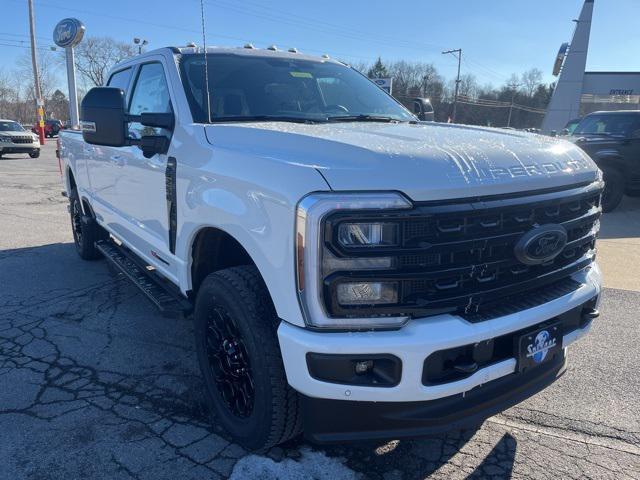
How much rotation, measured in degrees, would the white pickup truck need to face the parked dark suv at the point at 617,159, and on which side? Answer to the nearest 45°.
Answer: approximately 90° to its left

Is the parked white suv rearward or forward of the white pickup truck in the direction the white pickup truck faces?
rearward

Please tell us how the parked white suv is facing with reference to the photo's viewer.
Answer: facing the viewer and to the right of the viewer

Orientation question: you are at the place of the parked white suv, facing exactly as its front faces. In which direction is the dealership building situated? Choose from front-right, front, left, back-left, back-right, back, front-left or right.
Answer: front-left

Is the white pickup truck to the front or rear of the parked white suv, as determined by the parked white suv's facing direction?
to the front

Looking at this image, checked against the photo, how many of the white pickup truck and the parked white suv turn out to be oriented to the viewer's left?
0
